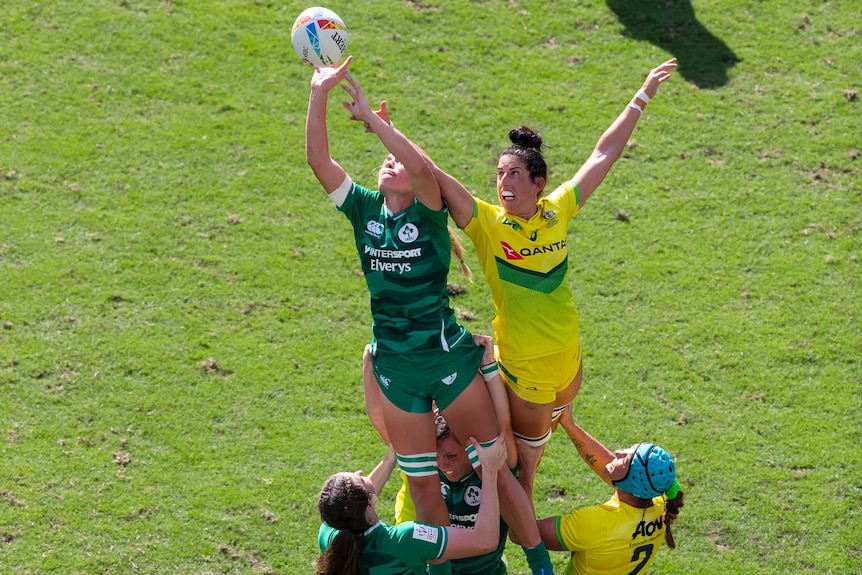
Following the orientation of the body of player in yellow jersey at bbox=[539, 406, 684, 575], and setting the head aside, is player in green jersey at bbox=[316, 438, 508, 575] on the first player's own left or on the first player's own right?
on the first player's own left

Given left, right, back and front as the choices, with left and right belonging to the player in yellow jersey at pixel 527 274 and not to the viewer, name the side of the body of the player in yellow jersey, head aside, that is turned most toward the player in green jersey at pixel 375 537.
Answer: front

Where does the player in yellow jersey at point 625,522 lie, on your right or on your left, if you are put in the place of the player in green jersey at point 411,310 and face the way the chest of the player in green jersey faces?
on your left

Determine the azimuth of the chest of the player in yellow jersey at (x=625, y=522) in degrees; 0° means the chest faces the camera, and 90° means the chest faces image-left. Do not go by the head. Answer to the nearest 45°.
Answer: approximately 135°

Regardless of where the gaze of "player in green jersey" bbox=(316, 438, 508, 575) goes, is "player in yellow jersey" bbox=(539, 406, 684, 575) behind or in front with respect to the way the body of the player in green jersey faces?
in front

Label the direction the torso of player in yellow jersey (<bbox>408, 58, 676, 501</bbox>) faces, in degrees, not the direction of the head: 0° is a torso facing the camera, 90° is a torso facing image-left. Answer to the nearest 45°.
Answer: approximately 0°

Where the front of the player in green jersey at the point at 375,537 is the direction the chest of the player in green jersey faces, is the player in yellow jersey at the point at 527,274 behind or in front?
in front

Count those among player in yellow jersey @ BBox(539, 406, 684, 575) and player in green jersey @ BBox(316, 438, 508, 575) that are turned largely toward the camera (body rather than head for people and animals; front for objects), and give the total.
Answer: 0

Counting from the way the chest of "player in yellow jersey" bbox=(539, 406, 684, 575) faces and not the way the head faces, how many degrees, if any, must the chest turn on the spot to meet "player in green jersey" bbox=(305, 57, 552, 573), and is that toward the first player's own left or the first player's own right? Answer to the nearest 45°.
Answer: approximately 45° to the first player's own left

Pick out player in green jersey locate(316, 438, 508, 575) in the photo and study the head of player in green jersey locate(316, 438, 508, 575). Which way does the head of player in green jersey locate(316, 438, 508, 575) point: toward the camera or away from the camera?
away from the camera

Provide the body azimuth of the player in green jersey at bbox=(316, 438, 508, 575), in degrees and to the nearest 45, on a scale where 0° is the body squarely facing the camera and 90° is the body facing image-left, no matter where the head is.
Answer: approximately 225°
